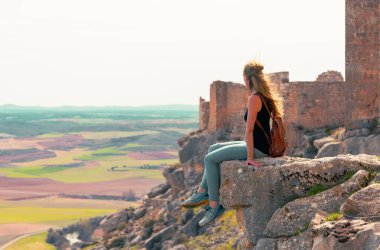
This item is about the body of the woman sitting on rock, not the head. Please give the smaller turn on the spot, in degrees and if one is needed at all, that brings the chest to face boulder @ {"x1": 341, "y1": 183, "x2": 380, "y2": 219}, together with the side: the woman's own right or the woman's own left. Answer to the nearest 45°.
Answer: approximately 135° to the woman's own left

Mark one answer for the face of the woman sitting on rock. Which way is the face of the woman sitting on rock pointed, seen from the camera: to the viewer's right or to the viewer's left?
to the viewer's left

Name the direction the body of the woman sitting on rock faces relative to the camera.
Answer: to the viewer's left

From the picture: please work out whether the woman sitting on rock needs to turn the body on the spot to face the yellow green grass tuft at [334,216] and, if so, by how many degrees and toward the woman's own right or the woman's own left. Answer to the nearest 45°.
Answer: approximately 135° to the woman's own left

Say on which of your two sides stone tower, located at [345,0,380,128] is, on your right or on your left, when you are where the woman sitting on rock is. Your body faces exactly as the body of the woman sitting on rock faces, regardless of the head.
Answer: on your right
